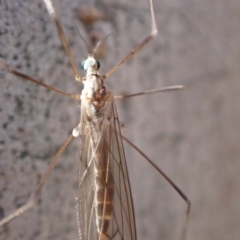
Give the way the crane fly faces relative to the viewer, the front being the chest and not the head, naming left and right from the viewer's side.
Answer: facing away from the viewer
